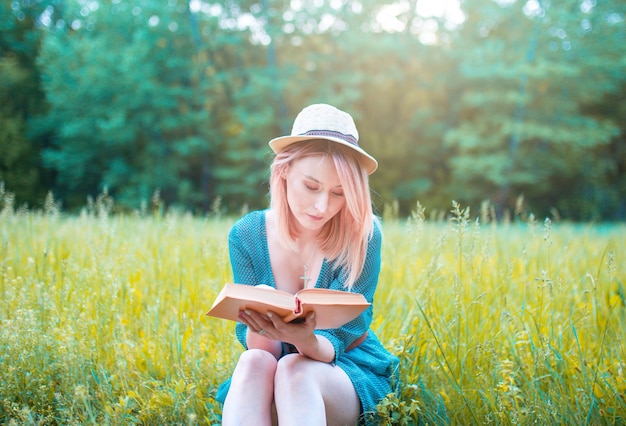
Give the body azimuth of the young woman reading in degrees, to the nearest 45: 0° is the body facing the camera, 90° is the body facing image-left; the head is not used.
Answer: approximately 0°

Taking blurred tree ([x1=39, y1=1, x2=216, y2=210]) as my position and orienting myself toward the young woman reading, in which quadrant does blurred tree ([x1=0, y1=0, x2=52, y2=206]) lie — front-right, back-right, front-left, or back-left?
back-right

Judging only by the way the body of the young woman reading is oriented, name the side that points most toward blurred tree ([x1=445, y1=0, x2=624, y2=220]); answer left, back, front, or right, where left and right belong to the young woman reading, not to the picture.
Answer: back

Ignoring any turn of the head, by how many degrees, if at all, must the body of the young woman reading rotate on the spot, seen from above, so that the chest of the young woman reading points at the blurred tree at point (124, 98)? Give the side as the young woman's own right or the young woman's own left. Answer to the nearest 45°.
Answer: approximately 180°
